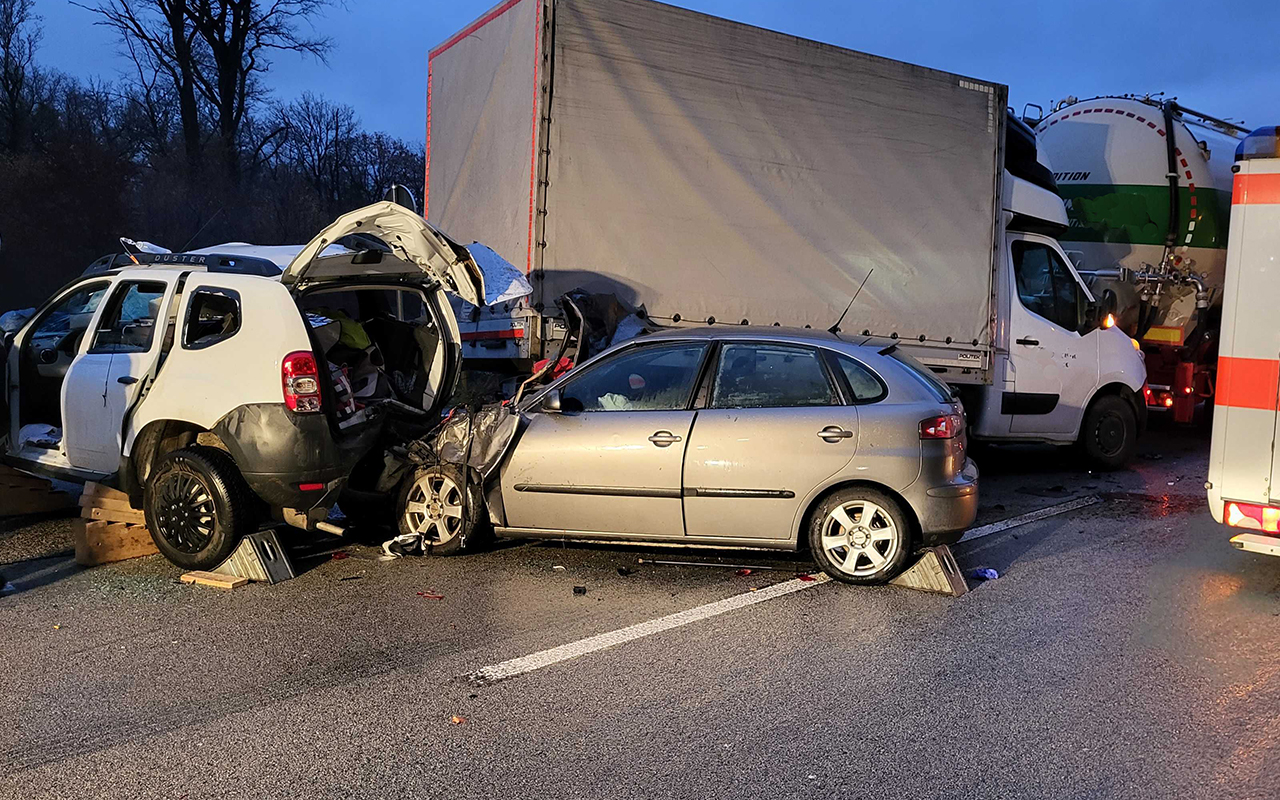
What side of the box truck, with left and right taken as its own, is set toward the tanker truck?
front

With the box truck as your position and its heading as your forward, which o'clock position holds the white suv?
The white suv is roughly at 6 o'clock from the box truck.

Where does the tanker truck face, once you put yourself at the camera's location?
facing away from the viewer and to the right of the viewer

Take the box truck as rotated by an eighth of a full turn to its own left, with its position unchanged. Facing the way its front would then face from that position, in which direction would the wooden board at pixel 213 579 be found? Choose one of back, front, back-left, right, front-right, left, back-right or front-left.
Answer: back-left

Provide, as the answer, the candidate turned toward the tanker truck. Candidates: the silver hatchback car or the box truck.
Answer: the box truck

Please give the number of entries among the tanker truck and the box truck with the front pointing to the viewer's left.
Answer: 0

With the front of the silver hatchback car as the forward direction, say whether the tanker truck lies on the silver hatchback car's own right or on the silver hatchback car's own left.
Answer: on the silver hatchback car's own right

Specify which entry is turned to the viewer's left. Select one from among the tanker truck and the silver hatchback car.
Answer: the silver hatchback car

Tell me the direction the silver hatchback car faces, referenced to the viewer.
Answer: facing to the left of the viewer

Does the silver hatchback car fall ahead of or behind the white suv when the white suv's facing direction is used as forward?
behind

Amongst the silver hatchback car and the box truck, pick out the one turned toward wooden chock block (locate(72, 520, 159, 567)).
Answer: the silver hatchback car

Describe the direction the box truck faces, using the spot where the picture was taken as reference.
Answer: facing away from the viewer and to the right of the viewer

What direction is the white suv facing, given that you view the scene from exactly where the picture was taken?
facing away from the viewer and to the left of the viewer

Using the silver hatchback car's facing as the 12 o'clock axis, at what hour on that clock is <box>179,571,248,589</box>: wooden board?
The wooden board is roughly at 12 o'clock from the silver hatchback car.
